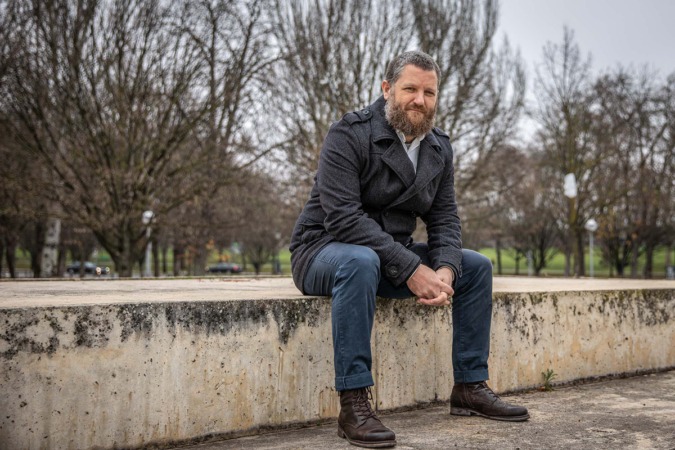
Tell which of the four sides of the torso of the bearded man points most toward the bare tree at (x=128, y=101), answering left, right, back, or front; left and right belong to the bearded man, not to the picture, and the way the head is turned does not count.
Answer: back

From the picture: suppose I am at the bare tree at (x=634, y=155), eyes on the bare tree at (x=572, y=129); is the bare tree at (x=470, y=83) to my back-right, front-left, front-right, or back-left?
front-left

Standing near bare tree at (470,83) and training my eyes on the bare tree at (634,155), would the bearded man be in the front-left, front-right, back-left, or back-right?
back-right

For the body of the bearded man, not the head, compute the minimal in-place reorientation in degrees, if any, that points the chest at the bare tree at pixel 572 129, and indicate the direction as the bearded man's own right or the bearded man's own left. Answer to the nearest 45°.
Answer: approximately 135° to the bearded man's own left

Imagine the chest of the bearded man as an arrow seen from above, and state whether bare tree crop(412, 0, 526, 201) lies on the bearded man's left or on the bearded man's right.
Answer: on the bearded man's left

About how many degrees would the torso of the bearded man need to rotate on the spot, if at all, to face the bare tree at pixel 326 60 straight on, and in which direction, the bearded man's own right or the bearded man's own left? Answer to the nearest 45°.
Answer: approximately 135° to the bearded man's own left

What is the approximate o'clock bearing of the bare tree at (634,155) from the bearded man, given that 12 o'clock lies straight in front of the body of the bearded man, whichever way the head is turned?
The bare tree is roughly at 8 o'clock from the bearded man.

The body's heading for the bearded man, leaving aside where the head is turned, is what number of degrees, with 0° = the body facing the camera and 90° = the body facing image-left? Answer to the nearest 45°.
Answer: approximately 315°
